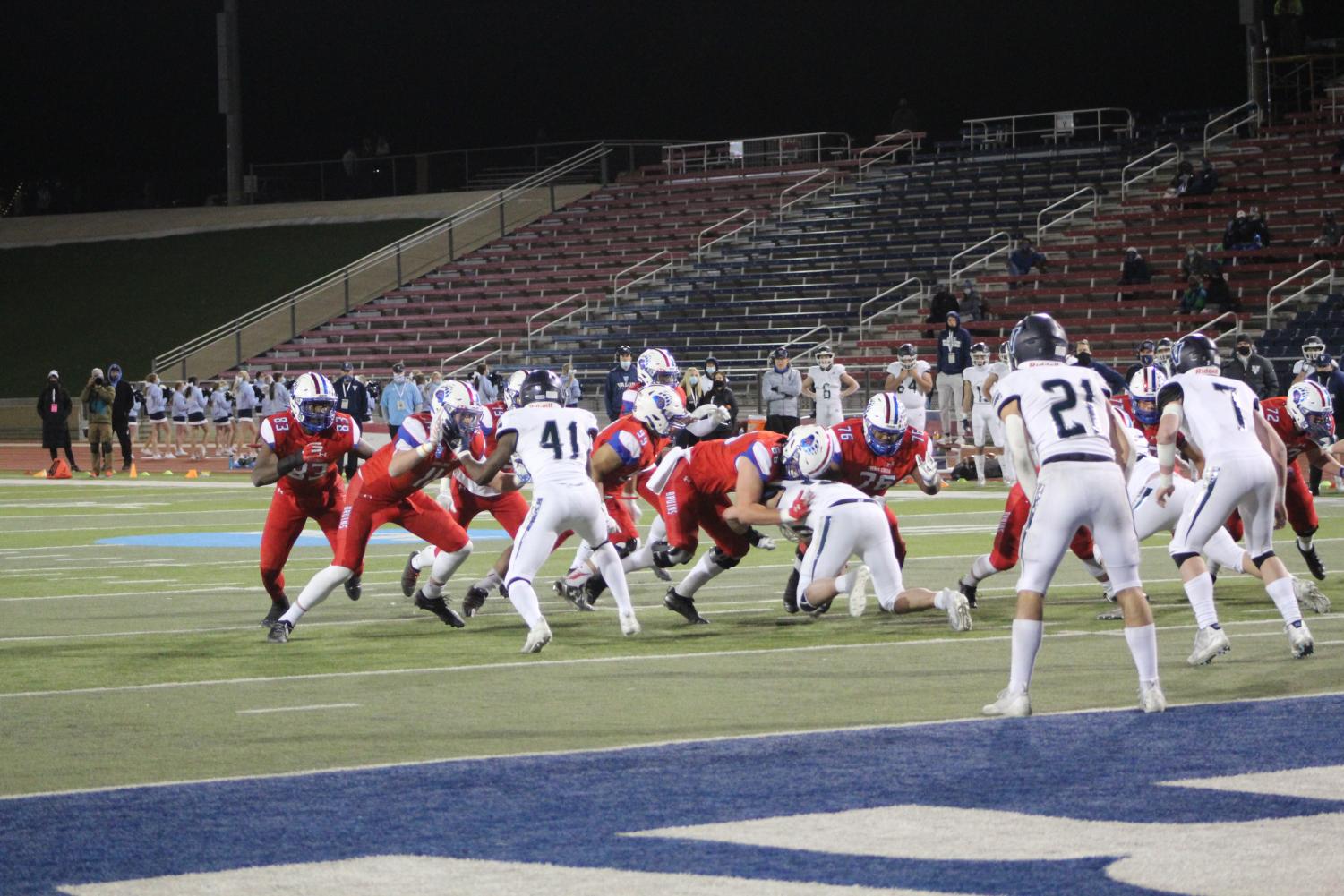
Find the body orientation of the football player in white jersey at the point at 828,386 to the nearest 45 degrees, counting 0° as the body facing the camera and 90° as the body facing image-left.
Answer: approximately 0°

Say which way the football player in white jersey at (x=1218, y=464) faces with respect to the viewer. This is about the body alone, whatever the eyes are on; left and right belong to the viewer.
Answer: facing away from the viewer and to the left of the viewer

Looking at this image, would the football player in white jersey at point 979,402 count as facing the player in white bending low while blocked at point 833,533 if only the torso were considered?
yes

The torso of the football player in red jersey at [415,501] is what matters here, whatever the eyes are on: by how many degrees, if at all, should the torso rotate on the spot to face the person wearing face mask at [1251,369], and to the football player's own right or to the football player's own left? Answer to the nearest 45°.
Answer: approximately 90° to the football player's own left

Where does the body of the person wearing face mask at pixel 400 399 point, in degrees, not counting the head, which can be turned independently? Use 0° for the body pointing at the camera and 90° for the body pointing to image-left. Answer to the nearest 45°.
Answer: approximately 0°
